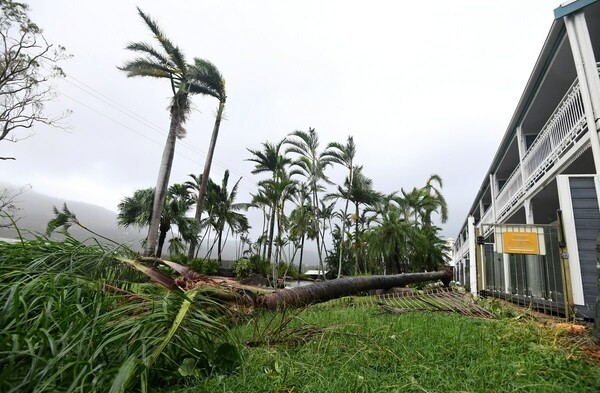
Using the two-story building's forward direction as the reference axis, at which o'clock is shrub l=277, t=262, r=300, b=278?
The shrub is roughly at 1 o'clock from the two-story building.

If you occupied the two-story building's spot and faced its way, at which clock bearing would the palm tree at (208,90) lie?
The palm tree is roughly at 12 o'clock from the two-story building.

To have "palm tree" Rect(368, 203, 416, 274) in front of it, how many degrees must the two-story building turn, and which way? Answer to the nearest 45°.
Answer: approximately 45° to its right

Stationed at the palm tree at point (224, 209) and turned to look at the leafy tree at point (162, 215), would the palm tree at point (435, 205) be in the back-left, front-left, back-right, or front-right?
back-left

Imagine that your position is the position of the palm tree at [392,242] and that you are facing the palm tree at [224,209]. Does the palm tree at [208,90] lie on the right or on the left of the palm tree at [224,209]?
left

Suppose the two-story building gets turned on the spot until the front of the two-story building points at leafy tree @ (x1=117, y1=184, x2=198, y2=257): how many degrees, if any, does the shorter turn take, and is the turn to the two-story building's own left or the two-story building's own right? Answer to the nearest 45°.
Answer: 0° — it already faces it

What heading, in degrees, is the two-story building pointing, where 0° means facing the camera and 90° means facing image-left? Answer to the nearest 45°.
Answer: approximately 90°
